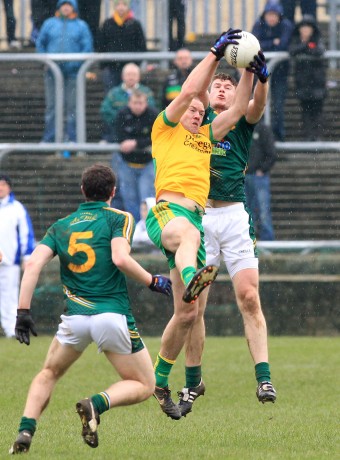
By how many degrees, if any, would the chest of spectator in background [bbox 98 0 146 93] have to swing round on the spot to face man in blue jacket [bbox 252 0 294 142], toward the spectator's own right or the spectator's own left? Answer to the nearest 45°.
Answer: approximately 90° to the spectator's own left

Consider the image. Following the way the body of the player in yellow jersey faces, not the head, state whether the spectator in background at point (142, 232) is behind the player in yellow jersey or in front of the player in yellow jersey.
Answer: behind

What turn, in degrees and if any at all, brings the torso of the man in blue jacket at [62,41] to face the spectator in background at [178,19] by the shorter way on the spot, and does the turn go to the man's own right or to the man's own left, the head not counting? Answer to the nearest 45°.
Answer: approximately 135° to the man's own left

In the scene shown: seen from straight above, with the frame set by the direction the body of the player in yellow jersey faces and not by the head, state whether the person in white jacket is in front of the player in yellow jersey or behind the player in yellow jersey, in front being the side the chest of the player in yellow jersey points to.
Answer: behind

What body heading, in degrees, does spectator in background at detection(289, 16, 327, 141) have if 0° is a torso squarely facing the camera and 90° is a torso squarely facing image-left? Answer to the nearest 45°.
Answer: approximately 0°

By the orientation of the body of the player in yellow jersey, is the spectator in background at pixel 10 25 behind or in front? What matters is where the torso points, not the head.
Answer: behind

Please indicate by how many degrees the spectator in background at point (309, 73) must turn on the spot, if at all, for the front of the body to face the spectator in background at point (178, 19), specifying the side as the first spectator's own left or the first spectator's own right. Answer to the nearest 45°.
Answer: approximately 135° to the first spectator's own right
